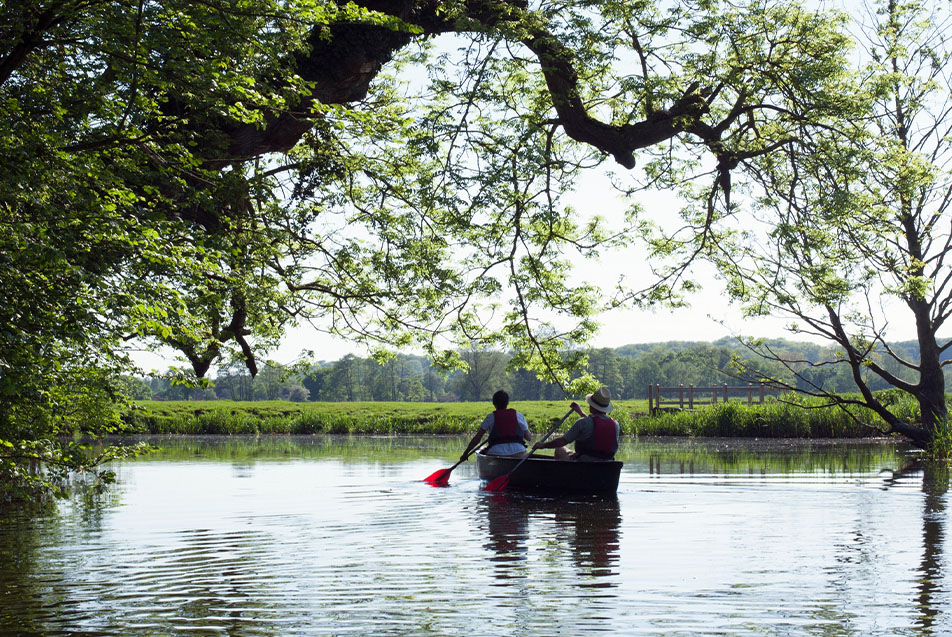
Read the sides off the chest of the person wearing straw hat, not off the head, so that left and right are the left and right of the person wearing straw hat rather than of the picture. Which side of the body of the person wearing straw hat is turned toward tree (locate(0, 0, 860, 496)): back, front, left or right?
left

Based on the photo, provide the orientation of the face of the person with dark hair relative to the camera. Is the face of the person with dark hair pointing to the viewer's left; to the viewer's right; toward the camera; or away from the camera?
away from the camera

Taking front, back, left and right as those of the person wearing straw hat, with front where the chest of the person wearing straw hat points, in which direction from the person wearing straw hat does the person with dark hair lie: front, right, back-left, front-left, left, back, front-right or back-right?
front

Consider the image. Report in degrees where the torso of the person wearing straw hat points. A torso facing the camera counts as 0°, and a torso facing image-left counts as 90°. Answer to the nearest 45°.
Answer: approximately 135°
